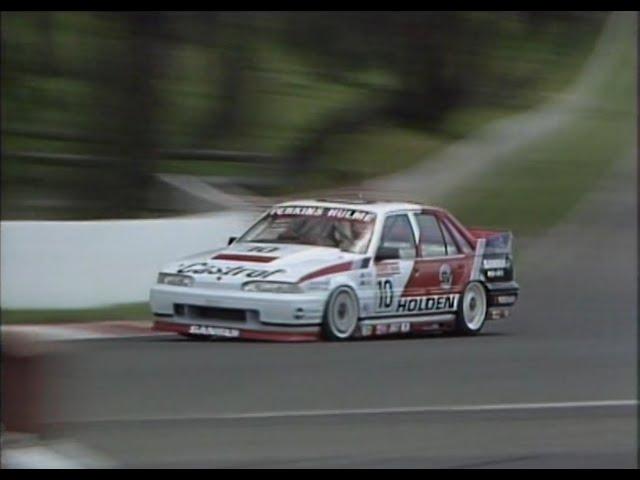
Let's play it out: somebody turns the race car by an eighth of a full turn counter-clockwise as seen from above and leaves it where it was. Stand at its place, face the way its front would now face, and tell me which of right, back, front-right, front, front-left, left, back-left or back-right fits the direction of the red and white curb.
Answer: right

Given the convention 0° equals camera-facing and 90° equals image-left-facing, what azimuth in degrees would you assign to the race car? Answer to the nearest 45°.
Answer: approximately 45°
